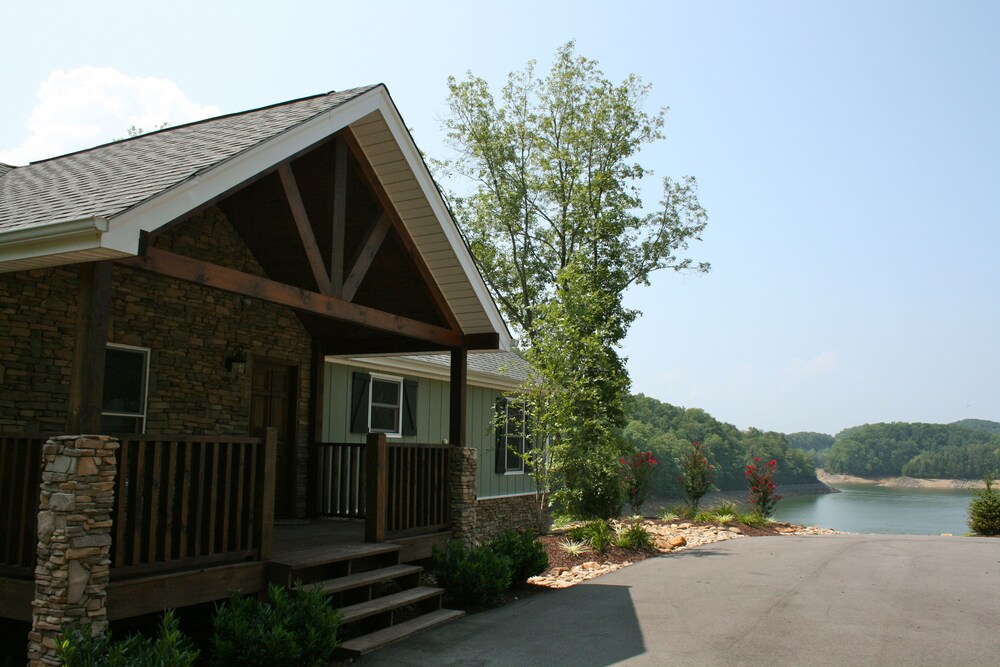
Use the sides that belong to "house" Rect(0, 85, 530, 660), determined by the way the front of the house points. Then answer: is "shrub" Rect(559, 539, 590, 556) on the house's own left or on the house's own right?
on the house's own left

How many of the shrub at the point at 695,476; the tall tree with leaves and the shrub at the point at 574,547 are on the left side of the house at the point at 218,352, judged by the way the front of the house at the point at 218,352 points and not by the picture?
3

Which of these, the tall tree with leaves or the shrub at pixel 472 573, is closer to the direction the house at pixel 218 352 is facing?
the shrub

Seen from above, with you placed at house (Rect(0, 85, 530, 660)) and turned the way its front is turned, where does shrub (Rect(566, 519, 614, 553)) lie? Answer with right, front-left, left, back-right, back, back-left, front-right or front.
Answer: left

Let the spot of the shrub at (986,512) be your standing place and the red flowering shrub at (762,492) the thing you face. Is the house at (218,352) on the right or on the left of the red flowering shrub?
left

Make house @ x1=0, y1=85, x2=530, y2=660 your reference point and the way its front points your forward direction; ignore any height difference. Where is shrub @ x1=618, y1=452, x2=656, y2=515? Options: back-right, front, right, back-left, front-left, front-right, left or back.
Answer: left

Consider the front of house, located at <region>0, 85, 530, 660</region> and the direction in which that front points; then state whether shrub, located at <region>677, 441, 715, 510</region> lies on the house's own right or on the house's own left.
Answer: on the house's own left

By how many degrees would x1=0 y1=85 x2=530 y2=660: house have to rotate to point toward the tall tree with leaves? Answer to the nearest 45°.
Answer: approximately 90° to its left
